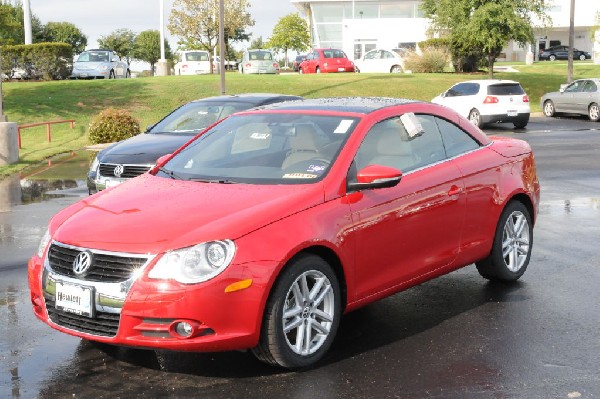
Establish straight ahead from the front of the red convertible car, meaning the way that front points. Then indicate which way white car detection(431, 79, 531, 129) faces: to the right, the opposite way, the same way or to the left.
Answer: to the right

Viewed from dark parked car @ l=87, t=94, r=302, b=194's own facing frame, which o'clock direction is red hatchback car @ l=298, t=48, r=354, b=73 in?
The red hatchback car is roughly at 5 o'clock from the dark parked car.

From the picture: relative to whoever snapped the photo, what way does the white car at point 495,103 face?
facing away from the viewer and to the left of the viewer

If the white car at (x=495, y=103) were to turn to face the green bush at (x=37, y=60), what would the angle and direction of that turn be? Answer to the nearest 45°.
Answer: approximately 45° to its left

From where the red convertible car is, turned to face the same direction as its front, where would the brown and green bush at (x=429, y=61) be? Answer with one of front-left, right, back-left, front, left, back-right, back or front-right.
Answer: back-right

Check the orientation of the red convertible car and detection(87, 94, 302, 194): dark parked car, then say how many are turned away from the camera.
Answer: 0

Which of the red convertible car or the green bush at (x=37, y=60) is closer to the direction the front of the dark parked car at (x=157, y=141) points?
the red convertible car

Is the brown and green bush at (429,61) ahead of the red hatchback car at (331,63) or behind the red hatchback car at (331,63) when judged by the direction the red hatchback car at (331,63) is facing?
behind

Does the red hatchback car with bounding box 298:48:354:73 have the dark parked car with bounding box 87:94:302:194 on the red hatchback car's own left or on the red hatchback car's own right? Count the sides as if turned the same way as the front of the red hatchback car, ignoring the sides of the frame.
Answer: on the red hatchback car's own left

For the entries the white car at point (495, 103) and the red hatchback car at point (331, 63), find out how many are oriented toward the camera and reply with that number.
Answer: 0

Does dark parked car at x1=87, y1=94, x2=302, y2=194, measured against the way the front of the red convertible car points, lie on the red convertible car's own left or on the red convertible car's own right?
on the red convertible car's own right

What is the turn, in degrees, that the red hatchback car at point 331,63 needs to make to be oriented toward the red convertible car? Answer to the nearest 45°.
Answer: approximately 135° to its left

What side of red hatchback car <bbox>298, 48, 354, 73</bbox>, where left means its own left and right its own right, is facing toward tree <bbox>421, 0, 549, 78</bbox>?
back
